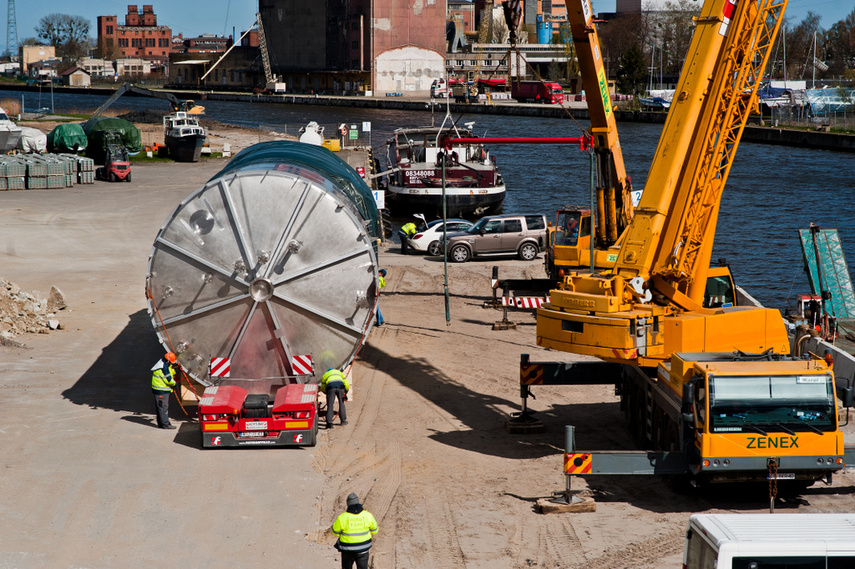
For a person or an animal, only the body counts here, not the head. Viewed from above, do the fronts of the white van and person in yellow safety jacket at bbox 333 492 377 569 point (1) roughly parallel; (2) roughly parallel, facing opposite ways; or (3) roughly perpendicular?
roughly perpendicular

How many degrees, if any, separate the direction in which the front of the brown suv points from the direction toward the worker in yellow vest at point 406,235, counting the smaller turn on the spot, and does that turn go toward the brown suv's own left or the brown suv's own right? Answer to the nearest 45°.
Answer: approximately 45° to the brown suv's own right

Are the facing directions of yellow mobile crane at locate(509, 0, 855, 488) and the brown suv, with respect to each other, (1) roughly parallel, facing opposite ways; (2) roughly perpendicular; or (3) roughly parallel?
roughly perpendicular

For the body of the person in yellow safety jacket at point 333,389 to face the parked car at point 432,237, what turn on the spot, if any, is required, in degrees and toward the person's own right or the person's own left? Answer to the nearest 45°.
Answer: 0° — they already face it

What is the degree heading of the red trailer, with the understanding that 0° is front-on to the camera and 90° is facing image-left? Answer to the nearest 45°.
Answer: approximately 180°

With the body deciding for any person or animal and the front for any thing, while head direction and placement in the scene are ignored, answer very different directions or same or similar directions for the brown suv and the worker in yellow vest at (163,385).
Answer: very different directions

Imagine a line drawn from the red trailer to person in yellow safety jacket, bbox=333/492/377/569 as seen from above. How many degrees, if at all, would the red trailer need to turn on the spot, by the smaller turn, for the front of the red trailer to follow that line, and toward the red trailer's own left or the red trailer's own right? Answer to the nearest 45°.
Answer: approximately 180°

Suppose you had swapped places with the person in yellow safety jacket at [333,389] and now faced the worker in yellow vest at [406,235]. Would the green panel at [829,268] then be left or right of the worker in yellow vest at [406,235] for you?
right

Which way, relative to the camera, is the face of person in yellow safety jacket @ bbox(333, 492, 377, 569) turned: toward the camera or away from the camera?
away from the camera

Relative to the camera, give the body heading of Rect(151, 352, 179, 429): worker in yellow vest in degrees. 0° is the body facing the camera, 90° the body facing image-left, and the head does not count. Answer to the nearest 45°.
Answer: approximately 270°
